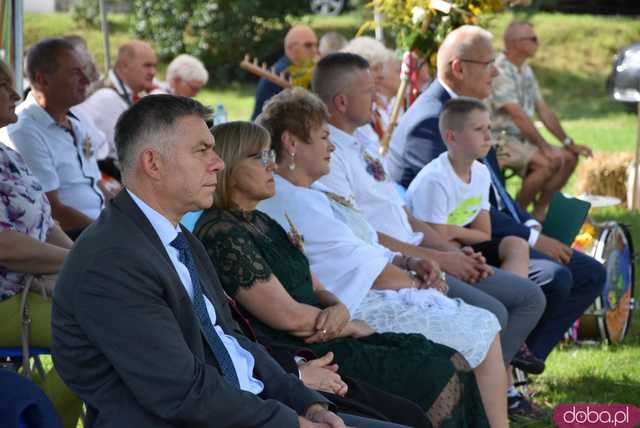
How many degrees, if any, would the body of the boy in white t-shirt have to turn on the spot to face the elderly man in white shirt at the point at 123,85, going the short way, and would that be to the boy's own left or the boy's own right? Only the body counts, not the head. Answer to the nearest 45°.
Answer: approximately 180°

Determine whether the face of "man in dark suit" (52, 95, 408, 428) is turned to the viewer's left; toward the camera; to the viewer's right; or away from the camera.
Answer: to the viewer's right

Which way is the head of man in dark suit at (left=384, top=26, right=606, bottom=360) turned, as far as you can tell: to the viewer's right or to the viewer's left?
to the viewer's right

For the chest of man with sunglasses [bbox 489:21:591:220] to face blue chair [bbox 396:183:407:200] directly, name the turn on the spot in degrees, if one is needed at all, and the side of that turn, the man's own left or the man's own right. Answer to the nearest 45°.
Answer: approximately 45° to the man's own right

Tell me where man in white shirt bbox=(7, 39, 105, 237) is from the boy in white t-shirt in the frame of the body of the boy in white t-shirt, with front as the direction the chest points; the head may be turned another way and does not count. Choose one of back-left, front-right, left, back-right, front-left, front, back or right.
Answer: back-right

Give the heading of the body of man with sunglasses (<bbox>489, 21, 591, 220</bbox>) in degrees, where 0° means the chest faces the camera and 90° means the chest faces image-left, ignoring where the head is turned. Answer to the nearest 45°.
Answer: approximately 315°

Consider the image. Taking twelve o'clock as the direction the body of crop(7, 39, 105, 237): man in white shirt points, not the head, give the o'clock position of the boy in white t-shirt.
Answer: The boy in white t-shirt is roughly at 11 o'clock from the man in white shirt.

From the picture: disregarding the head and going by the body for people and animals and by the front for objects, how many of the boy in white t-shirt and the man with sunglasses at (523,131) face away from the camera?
0
